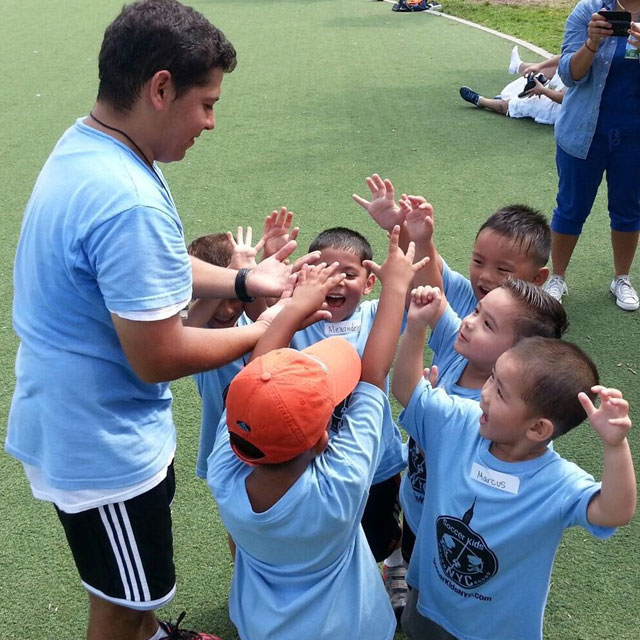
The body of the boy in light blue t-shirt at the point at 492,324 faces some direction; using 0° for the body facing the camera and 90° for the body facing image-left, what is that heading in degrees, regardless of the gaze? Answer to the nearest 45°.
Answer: approximately 45°

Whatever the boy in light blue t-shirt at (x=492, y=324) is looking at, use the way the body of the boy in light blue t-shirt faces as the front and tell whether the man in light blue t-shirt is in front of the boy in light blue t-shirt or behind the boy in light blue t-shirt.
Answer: in front

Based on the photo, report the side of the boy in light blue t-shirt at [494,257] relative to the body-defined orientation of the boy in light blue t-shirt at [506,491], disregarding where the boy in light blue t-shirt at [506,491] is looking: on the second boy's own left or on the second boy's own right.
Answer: on the second boy's own right

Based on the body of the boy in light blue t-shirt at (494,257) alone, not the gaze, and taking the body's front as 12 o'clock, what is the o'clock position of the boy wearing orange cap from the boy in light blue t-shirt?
The boy wearing orange cap is roughly at 11 o'clock from the boy in light blue t-shirt.

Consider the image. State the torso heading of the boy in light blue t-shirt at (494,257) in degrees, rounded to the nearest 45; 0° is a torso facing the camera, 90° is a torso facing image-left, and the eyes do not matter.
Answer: approximately 45°

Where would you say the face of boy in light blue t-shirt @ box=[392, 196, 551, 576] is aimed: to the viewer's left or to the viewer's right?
to the viewer's left

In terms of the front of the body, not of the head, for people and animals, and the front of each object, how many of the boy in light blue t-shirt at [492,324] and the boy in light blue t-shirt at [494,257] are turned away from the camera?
0

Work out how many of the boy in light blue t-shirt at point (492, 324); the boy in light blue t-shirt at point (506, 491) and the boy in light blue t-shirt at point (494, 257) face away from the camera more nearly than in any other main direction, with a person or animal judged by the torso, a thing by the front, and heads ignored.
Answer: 0

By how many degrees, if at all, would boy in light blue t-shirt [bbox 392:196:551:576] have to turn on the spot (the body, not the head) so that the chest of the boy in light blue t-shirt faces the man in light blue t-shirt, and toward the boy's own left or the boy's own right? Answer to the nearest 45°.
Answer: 0° — they already face them

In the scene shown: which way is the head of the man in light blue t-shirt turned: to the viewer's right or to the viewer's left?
to the viewer's right

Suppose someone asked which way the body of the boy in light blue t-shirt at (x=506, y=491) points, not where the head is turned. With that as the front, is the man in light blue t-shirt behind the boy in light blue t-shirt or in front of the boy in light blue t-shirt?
in front

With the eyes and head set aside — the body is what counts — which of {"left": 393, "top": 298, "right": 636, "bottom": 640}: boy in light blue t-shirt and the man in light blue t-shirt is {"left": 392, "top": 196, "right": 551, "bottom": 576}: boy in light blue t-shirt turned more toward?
the man in light blue t-shirt

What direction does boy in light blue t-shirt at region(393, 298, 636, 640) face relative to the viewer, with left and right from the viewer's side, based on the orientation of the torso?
facing the viewer and to the left of the viewer

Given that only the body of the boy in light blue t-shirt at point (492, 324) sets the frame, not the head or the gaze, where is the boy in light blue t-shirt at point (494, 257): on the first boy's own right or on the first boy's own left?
on the first boy's own right
